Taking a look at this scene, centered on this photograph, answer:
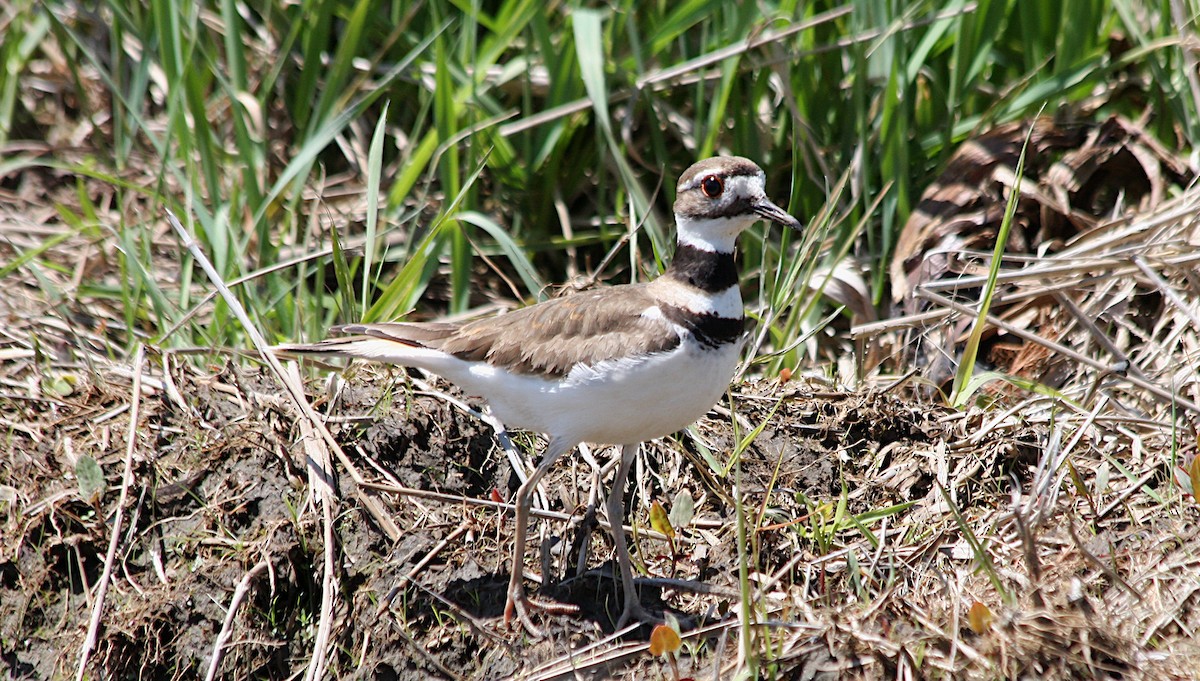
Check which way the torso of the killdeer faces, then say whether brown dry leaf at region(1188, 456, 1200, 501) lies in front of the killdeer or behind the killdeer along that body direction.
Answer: in front

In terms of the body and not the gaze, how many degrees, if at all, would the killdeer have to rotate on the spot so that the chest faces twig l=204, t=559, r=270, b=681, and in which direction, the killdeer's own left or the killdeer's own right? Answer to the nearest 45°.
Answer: approximately 180°

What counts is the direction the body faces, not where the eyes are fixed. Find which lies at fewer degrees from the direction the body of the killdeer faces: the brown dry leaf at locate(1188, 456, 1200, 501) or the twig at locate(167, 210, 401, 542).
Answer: the brown dry leaf

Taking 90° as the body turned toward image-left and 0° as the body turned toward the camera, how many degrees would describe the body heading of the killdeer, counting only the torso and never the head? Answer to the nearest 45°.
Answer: approximately 270°

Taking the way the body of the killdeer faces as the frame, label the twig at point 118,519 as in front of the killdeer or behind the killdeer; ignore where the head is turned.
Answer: behind

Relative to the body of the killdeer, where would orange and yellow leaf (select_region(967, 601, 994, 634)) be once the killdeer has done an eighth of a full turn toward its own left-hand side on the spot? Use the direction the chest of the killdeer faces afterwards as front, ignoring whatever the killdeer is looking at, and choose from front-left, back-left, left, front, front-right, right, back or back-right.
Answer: right

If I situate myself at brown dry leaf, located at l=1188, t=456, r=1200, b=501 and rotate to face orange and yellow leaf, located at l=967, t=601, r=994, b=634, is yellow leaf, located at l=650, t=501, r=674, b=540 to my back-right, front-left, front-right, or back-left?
front-right

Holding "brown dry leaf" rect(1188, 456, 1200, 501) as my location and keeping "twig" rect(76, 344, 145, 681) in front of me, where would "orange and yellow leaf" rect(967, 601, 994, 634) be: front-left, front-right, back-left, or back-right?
front-left
